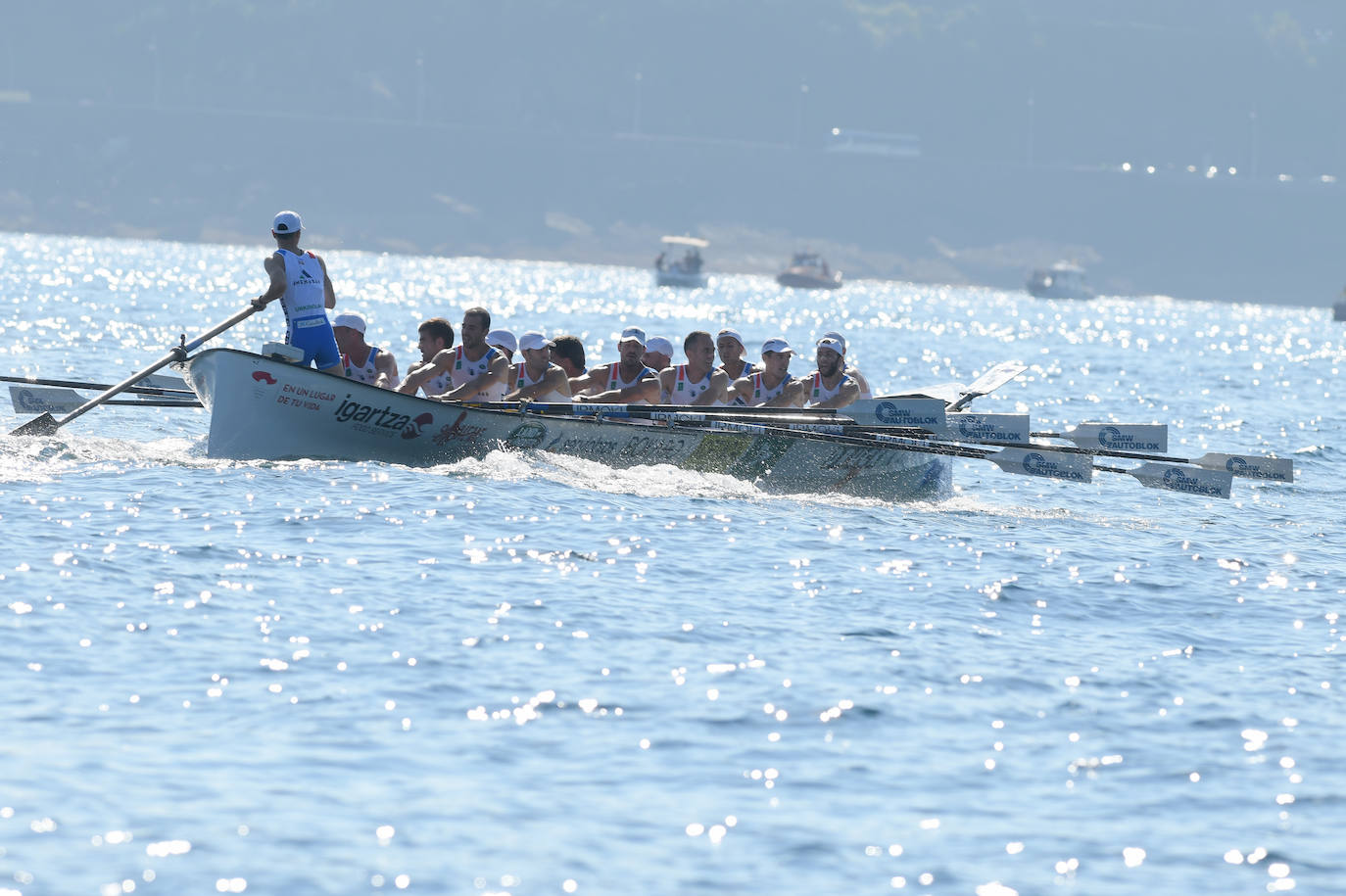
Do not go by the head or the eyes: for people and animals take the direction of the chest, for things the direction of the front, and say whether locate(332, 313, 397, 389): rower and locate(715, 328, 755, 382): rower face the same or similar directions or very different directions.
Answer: same or similar directions

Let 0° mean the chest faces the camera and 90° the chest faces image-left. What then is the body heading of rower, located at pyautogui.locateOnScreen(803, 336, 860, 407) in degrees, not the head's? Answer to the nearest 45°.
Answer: approximately 45°

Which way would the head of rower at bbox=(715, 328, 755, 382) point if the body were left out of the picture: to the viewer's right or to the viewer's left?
to the viewer's left

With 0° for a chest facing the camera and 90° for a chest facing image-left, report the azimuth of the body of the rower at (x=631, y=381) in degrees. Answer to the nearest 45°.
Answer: approximately 45°

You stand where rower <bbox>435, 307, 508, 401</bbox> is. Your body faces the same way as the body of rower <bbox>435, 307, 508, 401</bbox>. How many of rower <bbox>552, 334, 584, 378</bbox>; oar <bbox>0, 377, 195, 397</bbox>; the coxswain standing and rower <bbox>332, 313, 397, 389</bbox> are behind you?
1

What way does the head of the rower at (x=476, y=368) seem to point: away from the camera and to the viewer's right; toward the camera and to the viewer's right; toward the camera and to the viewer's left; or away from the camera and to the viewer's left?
toward the camera and to the viewer's left

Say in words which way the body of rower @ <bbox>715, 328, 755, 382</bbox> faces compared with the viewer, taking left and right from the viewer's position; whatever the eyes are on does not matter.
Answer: facing the viewer and to the left of the viewer

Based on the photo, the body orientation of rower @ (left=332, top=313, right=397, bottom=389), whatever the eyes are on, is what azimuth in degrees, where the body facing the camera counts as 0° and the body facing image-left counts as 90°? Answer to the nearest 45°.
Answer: approximately 45°

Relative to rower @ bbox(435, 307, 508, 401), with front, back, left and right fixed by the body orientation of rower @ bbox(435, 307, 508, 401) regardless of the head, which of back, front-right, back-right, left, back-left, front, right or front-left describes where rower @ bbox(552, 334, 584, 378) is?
back

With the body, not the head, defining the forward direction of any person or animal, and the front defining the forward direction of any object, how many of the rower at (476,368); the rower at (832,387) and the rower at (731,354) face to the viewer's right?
0

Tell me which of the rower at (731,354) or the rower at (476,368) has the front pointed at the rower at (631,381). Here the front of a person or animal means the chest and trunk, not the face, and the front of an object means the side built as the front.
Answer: the rower at (731,354)

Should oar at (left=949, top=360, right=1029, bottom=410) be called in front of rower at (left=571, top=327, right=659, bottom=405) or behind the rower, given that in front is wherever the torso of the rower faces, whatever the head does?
behind

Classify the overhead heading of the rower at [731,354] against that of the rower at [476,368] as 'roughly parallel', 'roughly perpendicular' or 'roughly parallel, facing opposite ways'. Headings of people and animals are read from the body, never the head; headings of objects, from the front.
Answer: roughly parallel

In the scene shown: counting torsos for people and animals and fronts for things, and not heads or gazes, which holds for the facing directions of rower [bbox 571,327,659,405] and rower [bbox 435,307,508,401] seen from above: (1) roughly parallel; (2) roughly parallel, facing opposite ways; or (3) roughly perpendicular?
roughly parallel

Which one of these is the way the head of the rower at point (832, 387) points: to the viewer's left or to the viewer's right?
to the viewer's left

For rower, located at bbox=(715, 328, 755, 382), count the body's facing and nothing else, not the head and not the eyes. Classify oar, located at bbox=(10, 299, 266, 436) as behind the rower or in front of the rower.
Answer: in front

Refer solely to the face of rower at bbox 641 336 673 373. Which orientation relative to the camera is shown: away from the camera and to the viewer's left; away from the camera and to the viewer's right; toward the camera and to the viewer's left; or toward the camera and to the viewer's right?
toward the camera and to the viewer's left

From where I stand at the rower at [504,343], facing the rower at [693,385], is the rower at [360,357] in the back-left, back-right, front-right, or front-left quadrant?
back-right

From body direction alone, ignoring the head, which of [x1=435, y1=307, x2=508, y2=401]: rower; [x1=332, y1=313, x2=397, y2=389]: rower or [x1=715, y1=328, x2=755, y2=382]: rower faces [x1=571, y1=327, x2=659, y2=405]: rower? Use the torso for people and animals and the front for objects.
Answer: [x1=715, y1=328, x2=755, y2=382]: rower
